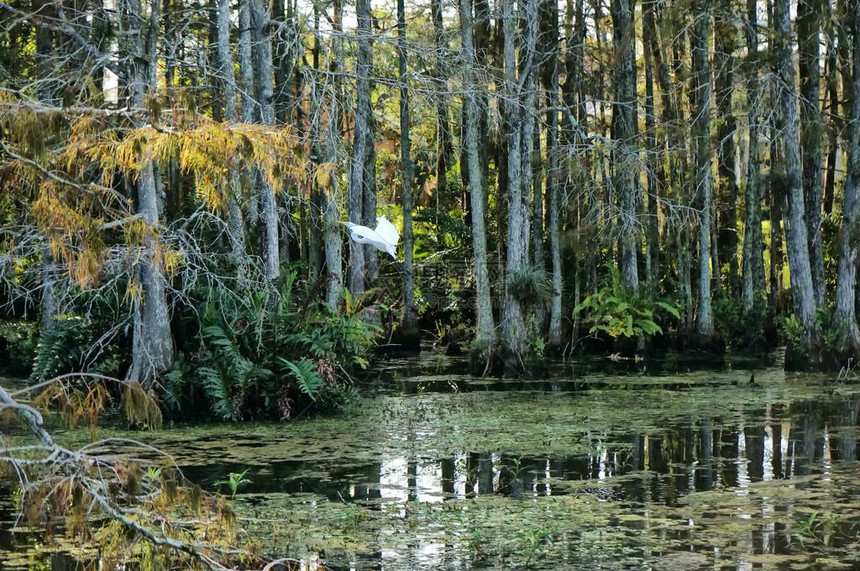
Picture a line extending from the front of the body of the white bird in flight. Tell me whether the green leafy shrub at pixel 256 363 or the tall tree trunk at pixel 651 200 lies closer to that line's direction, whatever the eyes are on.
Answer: the green leafy shrub

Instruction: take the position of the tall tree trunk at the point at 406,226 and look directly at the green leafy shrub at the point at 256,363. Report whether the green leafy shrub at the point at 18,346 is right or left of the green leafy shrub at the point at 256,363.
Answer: right

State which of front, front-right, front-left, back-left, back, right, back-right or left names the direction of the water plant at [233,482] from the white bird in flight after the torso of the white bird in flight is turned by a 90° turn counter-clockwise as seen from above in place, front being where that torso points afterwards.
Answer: front

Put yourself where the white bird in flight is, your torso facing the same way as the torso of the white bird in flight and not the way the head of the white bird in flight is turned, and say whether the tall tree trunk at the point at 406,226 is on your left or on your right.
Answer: on your right

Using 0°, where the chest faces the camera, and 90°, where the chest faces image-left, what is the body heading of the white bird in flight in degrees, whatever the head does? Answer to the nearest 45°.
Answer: approximately 90°

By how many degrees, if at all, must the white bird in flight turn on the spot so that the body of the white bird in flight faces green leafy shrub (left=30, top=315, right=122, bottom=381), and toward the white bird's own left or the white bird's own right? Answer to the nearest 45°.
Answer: approximately 45° to the white bird's own left

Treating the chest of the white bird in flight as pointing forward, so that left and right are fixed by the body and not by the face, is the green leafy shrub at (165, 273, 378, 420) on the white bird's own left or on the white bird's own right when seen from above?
on the white bird's own left

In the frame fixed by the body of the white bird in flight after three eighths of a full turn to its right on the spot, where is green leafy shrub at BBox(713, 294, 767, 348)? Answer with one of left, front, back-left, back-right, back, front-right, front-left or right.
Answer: front

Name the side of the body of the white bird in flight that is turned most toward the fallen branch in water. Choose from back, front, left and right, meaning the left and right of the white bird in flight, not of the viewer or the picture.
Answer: left

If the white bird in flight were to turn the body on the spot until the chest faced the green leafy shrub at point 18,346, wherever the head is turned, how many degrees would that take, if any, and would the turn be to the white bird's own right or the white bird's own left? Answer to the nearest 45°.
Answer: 0° — it already faces it

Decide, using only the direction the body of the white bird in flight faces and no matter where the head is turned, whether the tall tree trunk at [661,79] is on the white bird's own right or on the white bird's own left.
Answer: on the white bird's own right

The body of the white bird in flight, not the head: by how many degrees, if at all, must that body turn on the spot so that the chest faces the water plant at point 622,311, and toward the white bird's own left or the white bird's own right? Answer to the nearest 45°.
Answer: approximately 135° to the white bird's own right
